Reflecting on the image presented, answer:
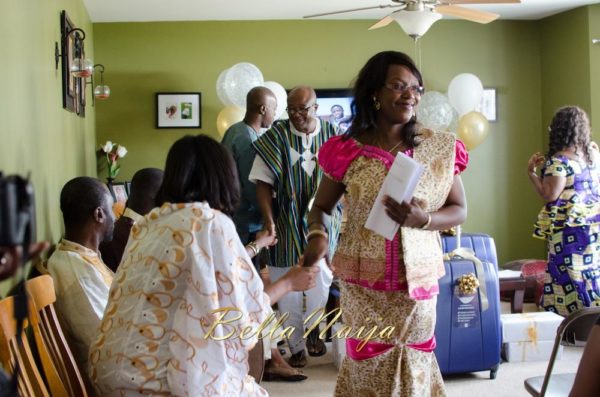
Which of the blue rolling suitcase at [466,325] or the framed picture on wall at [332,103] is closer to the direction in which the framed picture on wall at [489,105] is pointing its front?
the blue rolling suitcase

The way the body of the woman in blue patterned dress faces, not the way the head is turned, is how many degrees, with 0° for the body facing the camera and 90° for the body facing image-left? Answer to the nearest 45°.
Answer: approximately 135°

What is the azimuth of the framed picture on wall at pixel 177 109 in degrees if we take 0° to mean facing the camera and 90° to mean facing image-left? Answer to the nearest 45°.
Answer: approximately 0°

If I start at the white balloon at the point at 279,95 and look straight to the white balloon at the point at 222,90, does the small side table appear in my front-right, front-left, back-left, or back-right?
back-left
